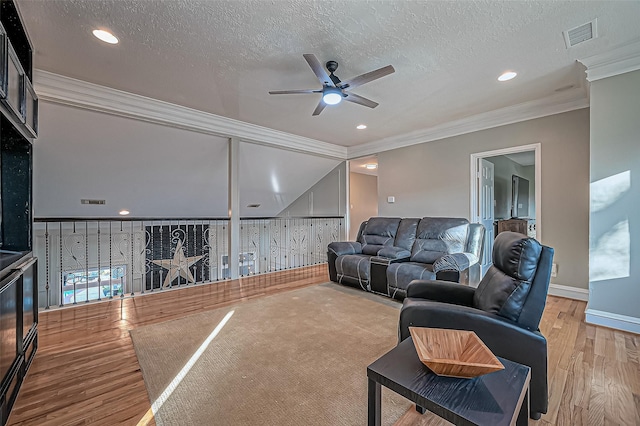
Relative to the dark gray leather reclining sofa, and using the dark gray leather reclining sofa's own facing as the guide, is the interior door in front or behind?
behind

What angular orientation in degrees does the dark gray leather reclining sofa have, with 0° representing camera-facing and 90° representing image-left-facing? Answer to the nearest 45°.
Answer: approximately 45°

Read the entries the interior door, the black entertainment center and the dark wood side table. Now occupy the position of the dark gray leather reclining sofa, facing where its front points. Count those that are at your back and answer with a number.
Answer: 1

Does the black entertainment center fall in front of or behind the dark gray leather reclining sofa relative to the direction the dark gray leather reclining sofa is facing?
in front

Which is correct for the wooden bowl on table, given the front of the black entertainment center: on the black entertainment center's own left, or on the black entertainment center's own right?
on the black entertainment center's own right

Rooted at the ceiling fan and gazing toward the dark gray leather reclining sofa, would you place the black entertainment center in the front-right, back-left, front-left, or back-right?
back-left

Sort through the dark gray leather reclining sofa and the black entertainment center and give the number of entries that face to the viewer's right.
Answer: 1

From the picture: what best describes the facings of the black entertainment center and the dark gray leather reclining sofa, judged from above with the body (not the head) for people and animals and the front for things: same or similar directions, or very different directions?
very different directions

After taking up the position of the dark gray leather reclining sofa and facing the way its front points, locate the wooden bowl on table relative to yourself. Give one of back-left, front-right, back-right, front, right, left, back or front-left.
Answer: front-left

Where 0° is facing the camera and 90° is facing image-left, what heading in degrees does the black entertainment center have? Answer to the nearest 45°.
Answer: approximately 270°
